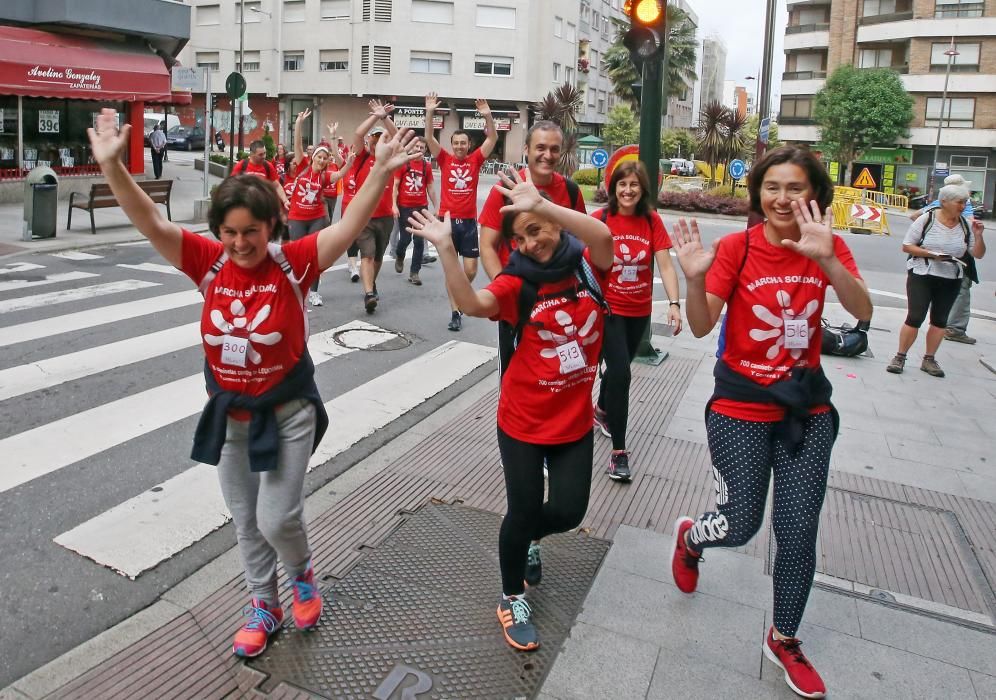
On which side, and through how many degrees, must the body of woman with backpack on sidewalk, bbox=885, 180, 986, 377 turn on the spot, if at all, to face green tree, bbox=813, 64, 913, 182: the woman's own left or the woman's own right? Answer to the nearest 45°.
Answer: approximately 180°

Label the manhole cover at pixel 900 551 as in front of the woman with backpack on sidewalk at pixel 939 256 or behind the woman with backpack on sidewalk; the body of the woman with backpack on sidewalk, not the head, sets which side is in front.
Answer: in front

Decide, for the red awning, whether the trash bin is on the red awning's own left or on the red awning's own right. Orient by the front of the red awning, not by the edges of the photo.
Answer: on the red awning's own right

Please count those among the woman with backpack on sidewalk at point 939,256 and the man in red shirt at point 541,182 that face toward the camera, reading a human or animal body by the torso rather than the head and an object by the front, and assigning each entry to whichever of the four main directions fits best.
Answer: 2

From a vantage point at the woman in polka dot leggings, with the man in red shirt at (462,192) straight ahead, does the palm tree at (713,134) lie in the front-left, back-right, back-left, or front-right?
front-right

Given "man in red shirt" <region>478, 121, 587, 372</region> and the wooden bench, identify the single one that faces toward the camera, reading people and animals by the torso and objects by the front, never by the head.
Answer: the man in red shirt

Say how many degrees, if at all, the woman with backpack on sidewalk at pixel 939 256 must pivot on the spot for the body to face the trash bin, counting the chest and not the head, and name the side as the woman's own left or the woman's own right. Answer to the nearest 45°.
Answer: approximately 90° to the woman's own right

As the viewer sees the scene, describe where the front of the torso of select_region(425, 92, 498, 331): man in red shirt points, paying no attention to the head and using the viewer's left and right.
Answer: facing the viewer

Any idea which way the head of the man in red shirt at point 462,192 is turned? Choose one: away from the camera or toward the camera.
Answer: toward the camera

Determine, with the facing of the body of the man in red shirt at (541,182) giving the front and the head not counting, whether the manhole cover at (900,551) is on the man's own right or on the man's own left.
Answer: on the man's own left

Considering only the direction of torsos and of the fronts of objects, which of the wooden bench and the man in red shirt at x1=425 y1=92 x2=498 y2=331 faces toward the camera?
the man in red shirt

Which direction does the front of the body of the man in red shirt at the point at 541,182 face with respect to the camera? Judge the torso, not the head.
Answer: toward the camera

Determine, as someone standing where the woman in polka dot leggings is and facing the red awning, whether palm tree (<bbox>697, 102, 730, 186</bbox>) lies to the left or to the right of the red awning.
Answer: right

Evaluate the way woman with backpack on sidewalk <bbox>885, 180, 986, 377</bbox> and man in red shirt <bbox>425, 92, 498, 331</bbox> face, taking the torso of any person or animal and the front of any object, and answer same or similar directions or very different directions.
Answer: same or similar directions
